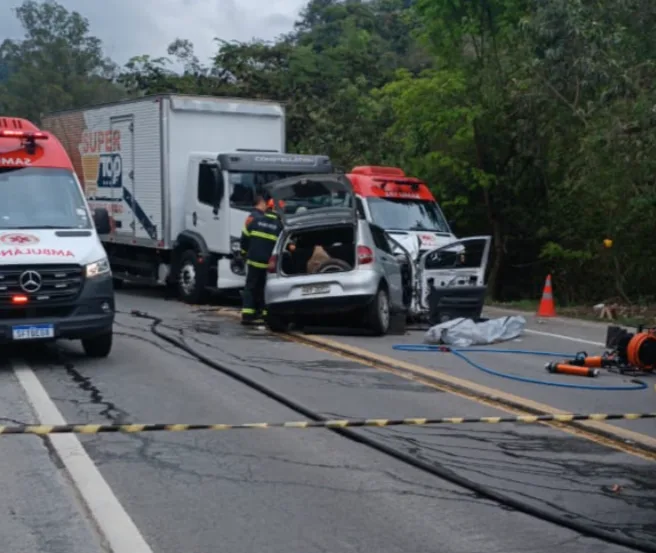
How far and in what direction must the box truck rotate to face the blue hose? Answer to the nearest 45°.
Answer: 0° — it already faces it

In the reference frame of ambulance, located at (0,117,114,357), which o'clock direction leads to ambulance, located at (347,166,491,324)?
ambulance, located at (347,166,491,324) is roughly at 8 o'clock from ambulance, located at (0,117,114,357).

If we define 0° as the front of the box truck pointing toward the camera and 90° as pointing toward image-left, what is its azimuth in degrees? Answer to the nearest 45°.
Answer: approximately 315°

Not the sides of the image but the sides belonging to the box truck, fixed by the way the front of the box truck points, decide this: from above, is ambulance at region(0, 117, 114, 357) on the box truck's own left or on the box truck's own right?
on the box truck's own right

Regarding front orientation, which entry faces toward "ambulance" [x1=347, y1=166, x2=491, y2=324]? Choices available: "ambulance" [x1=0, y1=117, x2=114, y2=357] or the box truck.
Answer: the box truck

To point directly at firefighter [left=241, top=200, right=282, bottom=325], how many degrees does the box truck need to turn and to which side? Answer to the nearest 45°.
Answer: approximately 45° to its right
